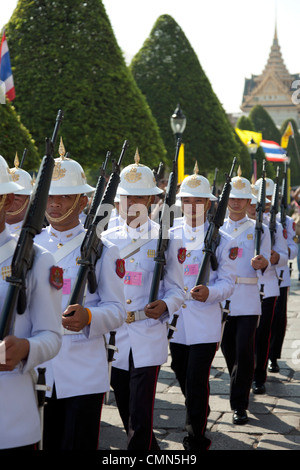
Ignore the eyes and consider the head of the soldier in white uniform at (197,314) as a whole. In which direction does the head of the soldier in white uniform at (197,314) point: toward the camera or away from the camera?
toward the camera

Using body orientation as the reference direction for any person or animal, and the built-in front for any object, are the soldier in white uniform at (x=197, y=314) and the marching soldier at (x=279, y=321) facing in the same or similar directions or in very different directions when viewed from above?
same or similar directions

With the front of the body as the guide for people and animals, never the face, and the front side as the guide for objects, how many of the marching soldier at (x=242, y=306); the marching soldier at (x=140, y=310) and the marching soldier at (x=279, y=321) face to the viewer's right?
0

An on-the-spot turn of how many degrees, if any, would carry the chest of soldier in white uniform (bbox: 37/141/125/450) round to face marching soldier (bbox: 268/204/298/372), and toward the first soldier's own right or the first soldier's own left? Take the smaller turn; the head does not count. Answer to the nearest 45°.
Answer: approximately 180°

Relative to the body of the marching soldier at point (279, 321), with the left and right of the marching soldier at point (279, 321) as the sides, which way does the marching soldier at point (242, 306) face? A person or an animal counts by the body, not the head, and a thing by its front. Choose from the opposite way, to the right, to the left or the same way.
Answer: the same way

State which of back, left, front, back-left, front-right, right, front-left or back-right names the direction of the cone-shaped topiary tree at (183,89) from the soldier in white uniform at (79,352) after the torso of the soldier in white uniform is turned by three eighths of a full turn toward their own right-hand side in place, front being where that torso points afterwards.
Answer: front

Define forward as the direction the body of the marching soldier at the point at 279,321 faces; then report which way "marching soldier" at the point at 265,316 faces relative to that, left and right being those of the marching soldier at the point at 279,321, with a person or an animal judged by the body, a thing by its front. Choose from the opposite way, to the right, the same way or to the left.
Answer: the same way

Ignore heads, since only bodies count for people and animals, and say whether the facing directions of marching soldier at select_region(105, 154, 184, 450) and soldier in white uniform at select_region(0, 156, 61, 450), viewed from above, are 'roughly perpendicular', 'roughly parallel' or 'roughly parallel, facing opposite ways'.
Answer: roughly parallel

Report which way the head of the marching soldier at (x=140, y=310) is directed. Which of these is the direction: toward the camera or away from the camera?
toward the camera

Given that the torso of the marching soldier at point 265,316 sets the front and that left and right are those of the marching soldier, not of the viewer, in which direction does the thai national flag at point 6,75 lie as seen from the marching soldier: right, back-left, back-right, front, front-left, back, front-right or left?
right

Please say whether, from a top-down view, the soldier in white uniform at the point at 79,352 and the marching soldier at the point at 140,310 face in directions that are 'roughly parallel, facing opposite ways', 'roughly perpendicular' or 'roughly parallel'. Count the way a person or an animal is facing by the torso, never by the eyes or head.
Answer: roughly parallel

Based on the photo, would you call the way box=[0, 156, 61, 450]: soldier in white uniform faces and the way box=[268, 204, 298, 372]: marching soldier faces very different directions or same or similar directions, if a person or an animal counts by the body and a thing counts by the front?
same or similar directions

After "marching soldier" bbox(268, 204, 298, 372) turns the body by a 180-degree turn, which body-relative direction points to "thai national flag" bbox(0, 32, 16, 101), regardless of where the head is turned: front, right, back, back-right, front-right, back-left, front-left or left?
left

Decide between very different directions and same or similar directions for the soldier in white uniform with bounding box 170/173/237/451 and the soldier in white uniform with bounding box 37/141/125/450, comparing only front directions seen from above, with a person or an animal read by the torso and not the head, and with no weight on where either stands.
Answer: same or similar directions

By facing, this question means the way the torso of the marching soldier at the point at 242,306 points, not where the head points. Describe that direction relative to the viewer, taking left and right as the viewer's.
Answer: facing the viewer and to the left of the viewer

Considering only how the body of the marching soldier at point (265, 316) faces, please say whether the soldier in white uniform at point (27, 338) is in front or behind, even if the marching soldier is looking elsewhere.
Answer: in front

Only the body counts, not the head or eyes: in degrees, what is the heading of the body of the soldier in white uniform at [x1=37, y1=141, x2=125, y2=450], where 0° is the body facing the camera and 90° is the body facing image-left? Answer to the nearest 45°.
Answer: approximately 45°

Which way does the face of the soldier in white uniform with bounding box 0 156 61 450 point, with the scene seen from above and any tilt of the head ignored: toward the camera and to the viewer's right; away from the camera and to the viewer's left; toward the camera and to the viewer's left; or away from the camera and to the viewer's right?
toward the camera and to the viewer's left

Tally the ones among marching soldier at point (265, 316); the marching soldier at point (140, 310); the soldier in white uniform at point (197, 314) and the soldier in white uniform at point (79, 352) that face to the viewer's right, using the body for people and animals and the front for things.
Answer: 0

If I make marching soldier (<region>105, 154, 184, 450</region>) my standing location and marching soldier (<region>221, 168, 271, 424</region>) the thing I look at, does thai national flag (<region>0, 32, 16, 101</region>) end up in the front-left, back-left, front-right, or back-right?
front-left
